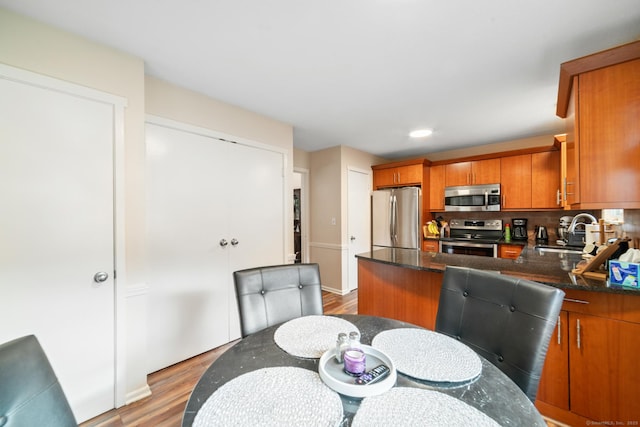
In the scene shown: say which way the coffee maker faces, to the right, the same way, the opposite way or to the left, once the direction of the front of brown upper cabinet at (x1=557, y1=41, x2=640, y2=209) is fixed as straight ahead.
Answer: to the left

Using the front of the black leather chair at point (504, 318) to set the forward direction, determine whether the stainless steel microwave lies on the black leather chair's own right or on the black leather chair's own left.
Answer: on the black leather chair's own right

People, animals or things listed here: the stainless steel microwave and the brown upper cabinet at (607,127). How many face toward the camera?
1

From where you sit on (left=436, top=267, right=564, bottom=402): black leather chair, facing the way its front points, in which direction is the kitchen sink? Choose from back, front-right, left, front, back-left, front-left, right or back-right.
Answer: back-right

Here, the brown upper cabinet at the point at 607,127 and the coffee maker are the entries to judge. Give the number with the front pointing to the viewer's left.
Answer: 1

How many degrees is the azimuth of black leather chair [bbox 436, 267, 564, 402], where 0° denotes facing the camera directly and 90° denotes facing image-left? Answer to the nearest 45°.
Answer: approximately 45°

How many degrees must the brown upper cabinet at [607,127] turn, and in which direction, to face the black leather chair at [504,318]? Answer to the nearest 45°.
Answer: approximately 90° to its left

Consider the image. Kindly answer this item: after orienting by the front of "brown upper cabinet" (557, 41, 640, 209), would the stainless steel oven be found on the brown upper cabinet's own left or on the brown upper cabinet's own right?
on the brown upper cabinet's own right

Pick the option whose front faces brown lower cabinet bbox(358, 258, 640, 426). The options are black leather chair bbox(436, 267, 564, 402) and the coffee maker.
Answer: the coffee maker

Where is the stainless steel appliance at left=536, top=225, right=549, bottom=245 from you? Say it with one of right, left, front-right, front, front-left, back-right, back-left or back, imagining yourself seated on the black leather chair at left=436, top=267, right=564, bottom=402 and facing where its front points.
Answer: back-right

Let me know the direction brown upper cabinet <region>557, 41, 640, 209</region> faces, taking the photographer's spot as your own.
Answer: facing to the left of the viewer

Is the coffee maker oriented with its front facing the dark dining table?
yes

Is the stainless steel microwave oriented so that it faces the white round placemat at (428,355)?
yes
